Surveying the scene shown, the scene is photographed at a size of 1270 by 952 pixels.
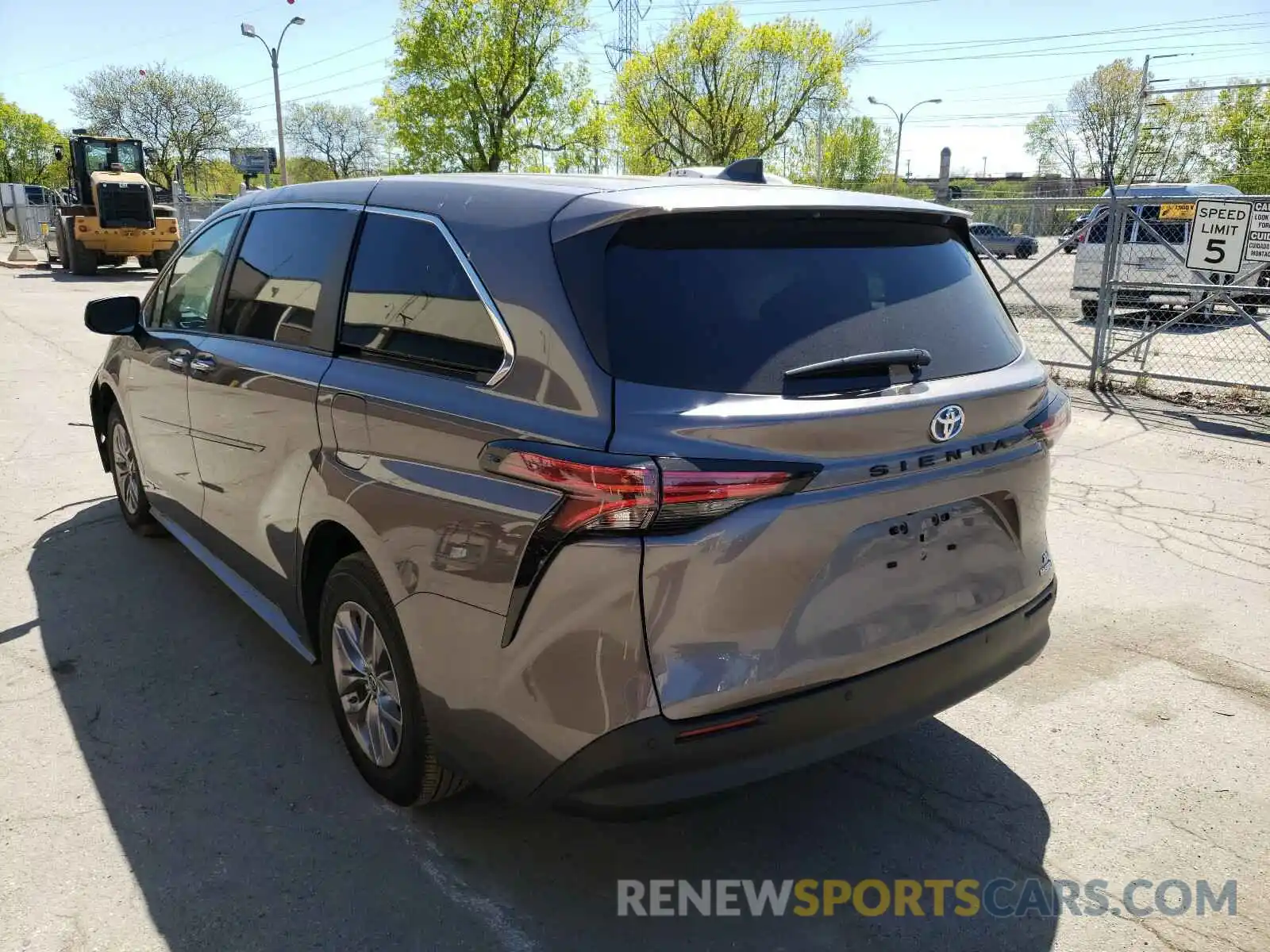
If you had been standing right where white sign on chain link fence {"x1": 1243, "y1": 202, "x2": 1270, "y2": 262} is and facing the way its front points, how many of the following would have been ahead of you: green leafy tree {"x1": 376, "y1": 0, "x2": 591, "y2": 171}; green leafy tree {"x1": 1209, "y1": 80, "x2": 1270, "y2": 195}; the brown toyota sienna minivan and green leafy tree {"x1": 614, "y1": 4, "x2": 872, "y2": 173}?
1

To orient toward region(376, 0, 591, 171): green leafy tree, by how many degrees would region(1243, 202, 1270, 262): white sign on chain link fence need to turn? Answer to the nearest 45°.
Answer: approximately 135° to its right

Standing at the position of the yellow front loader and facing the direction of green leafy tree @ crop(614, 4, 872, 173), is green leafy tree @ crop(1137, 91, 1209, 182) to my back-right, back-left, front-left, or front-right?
front-right

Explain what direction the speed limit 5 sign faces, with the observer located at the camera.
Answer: facing the viewer

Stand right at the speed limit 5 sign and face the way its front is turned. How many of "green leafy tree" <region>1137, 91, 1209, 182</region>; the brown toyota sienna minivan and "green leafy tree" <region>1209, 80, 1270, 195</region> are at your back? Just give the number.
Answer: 2

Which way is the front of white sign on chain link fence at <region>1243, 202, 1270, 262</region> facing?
toward the camera

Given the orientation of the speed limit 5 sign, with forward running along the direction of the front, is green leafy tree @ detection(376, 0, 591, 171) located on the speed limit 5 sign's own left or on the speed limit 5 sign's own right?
on the speed limit 5 sign's own right

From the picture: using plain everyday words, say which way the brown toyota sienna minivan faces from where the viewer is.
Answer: facing away from the viewer and to the left of the viewer
